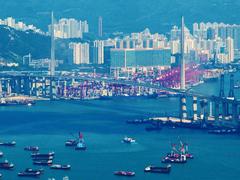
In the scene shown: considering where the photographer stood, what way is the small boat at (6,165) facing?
facing to the right of the viewer

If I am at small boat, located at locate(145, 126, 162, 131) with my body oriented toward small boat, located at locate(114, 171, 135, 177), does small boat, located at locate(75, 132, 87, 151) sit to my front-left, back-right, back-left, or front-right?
front-right

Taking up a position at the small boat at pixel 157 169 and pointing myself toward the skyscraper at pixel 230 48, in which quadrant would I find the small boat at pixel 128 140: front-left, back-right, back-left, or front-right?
front-left
